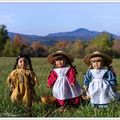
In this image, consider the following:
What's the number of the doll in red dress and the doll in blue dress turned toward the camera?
2

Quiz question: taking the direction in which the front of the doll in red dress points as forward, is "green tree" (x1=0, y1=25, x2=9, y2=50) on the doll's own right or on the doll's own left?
on the doll's own right

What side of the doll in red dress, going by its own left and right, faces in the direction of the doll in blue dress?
left

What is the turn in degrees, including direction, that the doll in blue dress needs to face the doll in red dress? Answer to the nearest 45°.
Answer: approximately 90° to its right

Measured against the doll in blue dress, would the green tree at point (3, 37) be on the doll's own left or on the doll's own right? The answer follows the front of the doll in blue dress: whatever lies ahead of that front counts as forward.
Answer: on the doll's own right

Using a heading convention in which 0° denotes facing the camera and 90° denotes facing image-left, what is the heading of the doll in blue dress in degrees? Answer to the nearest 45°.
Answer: approximately 0°
